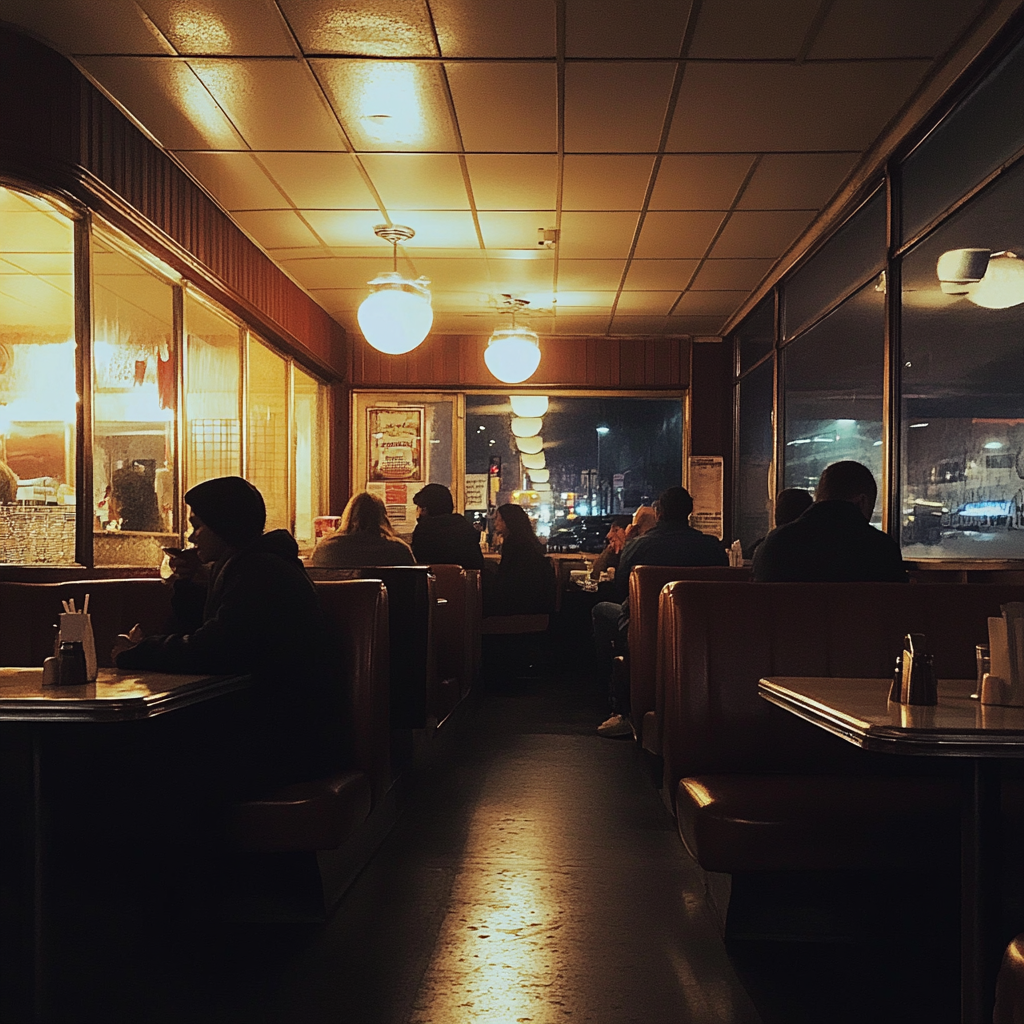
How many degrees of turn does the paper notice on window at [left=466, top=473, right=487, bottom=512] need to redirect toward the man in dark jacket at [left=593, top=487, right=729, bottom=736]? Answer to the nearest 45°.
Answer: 0° — it already faces them

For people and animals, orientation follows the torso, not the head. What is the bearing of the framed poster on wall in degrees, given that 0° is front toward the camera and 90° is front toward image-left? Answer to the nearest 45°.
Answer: approximately 0°

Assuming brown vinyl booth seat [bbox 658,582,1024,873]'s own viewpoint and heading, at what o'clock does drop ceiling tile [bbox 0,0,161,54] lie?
The drop ceiling tile is roughly at 3 o'clock from the brown vinyl booth seat.

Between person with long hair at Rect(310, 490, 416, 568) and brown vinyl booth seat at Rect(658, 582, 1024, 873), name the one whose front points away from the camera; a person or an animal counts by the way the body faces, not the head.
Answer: the person with long hair

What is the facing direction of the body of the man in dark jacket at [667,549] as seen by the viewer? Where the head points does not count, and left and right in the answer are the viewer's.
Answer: facing away from the viewer

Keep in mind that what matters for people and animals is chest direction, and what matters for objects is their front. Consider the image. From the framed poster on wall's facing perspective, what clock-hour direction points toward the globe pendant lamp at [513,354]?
The globe pendant lamp is roughly at 11 o'clock from the framed poster on wall.

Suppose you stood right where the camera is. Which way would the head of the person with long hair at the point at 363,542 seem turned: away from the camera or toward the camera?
away from the camera

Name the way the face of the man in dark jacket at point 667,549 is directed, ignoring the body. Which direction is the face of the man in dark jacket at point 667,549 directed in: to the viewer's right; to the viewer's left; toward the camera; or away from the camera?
away from the camera

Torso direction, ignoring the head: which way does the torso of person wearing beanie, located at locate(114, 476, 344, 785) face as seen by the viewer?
to the viewer's left

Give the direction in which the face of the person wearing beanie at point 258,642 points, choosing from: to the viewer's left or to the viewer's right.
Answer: to the viewer's left

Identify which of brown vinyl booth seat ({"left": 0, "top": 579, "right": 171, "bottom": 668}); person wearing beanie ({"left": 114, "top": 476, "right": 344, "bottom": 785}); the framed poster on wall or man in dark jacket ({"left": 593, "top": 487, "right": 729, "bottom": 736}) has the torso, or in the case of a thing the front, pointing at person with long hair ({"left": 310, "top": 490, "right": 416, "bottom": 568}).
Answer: the framed poster on wall
